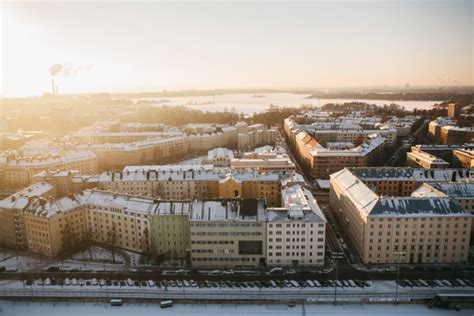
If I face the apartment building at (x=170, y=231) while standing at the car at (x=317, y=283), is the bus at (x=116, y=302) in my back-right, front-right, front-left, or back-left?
front-left

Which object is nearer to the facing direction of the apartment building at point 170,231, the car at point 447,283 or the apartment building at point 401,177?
the car

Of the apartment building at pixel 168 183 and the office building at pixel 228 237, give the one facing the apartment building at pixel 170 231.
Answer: the apartment building at pixel 168 183

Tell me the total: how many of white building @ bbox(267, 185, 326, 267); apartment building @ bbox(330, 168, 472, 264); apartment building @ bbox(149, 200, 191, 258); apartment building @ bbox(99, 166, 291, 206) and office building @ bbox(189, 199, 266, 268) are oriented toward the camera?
5

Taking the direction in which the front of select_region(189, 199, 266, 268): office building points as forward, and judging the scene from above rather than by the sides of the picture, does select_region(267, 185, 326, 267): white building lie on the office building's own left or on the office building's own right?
on the office building's own left

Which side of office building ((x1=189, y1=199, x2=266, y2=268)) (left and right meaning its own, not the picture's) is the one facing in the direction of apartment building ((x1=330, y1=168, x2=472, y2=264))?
left

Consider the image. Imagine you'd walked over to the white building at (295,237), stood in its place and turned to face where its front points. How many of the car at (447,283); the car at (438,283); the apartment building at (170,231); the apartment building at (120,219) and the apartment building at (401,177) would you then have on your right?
2

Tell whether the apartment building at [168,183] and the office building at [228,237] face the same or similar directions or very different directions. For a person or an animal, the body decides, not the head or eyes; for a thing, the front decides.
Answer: same or similar directions

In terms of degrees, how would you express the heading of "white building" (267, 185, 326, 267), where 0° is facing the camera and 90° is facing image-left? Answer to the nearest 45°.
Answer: approximately 0°

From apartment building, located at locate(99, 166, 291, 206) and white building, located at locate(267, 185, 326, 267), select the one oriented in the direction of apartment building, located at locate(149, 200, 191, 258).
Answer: apartment building, located at locate(99, 166, 291, 206)

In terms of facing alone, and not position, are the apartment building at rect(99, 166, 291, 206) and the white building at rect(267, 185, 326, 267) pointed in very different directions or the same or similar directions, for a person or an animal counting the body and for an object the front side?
same or similar directions

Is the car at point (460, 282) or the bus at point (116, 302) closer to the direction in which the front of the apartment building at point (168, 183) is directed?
the bus

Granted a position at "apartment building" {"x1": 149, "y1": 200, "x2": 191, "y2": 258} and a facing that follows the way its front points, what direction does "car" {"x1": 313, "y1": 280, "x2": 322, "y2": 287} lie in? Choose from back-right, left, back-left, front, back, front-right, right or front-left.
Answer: front-left

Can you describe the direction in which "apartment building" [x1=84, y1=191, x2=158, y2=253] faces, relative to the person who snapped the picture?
facing the viewer

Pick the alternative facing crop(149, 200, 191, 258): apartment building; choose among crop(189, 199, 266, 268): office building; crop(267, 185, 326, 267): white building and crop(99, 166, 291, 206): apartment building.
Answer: crop(99, 166, 291, 206): apartment building

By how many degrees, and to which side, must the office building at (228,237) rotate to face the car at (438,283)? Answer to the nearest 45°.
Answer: approximately 90° to its left

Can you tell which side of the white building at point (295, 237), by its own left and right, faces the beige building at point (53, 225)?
right

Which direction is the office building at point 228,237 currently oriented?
toward the camera
